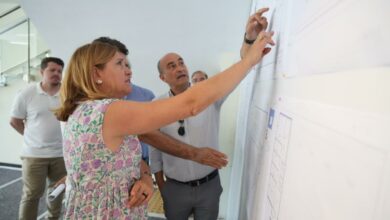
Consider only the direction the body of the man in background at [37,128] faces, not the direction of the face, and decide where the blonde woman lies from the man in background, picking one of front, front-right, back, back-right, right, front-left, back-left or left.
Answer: front-right

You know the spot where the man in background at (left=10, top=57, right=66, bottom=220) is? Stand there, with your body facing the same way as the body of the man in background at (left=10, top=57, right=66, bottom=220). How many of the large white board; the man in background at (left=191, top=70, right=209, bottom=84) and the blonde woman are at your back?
0

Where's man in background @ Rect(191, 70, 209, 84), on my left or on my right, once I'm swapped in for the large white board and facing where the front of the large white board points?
on my right

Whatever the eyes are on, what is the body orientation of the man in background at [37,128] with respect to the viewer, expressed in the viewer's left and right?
facing the viewer and to the right of the viewer

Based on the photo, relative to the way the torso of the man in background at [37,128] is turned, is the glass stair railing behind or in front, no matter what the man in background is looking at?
behind

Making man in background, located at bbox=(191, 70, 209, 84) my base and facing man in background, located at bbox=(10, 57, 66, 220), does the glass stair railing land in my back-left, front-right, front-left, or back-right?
front-right

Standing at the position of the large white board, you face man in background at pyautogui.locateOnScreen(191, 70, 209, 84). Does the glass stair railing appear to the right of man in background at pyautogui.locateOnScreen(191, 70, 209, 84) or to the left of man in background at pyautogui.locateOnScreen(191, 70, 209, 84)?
left

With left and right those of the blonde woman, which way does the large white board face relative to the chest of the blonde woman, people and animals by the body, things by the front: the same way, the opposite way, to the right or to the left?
the opposite way

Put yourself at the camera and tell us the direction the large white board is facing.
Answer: facing the viewer and to the left of the viewer

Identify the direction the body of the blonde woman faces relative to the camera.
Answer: to the viewer's right

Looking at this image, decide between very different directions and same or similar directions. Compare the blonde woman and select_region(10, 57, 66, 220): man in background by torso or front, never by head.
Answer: same or similar directions

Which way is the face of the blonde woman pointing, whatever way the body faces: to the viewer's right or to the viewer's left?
to the viewer's right

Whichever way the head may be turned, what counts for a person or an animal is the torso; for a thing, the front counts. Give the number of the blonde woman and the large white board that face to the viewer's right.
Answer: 1

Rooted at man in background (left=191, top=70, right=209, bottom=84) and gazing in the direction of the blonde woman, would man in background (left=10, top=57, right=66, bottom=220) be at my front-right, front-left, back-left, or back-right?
front-right

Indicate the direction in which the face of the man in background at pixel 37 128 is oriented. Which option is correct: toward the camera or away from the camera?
toward the camera
